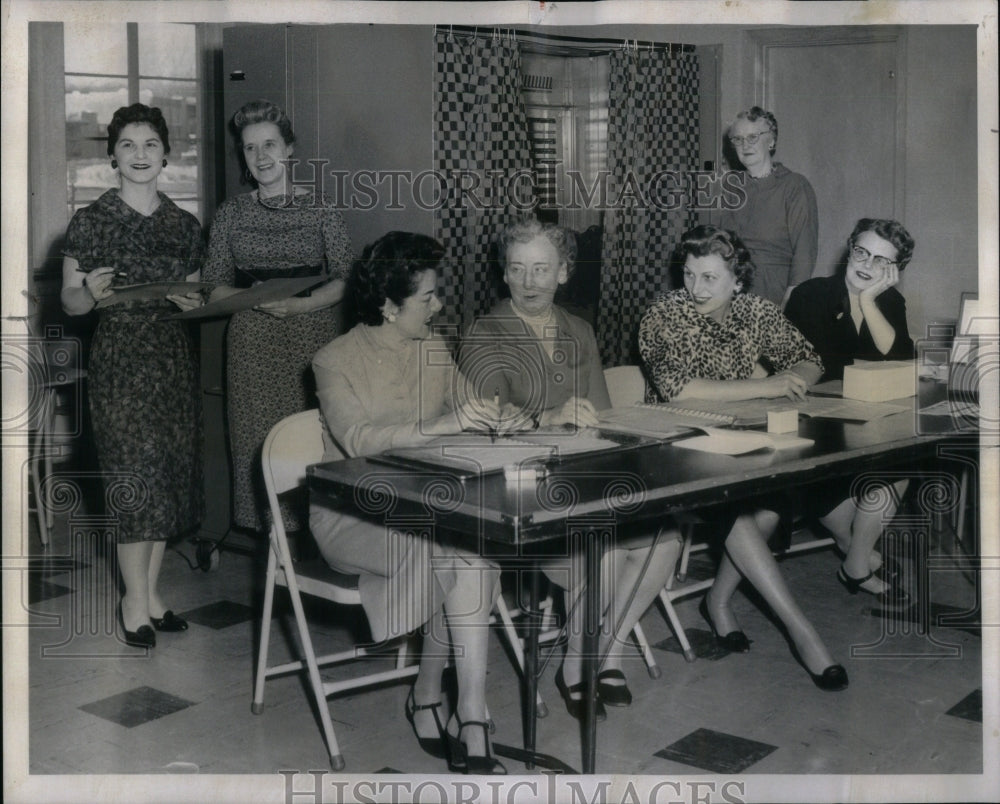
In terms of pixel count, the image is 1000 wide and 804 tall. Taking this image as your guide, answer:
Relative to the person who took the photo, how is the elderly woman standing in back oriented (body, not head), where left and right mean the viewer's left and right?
facing the viewer and to the left of the viewer

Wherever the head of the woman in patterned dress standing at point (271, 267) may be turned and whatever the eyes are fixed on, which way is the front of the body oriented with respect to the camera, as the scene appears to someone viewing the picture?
toward the camera

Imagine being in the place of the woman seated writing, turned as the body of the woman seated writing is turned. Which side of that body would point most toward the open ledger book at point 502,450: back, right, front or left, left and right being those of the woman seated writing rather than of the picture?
front

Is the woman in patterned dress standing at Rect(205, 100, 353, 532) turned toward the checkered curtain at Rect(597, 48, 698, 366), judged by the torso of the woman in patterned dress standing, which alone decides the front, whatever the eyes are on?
no

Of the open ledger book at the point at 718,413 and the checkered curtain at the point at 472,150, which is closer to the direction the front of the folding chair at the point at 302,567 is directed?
the open ledger book

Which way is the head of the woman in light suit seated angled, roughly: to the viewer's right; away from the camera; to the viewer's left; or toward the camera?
to the viewer's right

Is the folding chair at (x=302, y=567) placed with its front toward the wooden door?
no

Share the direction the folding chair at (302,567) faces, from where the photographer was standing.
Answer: facing the viewer and to the right of the viewer

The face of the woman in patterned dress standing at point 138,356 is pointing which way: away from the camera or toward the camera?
toward the camera
